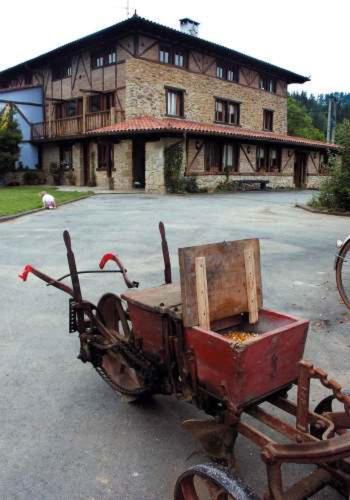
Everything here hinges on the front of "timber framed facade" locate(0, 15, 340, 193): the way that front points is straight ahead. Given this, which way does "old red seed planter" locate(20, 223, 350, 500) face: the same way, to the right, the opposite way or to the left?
to the left

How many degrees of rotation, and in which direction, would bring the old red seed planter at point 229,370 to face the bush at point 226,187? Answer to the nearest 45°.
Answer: approximately 135° to its left

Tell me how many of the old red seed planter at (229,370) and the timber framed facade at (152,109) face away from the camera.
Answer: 0

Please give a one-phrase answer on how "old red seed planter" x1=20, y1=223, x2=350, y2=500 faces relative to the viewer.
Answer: facing the viewer and to the right of the viewer

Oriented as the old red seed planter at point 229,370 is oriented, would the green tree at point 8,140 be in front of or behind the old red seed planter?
behind

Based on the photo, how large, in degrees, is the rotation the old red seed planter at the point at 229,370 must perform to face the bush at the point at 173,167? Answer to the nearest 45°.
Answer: approximately 135° to its left
